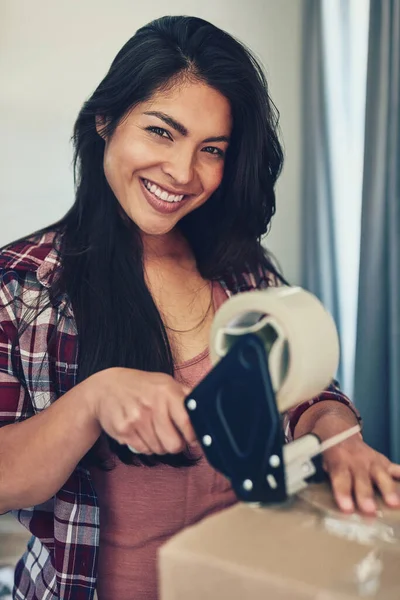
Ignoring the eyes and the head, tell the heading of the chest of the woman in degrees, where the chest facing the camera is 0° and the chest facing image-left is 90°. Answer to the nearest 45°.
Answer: approximately 315°
